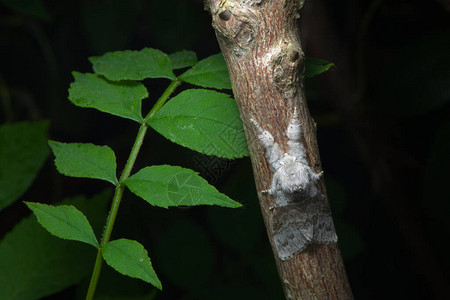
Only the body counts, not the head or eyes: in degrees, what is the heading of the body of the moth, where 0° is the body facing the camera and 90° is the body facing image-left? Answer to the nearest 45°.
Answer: approximately 180°

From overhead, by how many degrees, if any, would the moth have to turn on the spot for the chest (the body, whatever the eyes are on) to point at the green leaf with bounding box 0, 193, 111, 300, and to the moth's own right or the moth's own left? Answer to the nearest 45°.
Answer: approximately 90° to the moth's own left

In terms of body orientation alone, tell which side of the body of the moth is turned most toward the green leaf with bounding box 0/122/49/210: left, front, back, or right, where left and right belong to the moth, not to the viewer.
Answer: left
